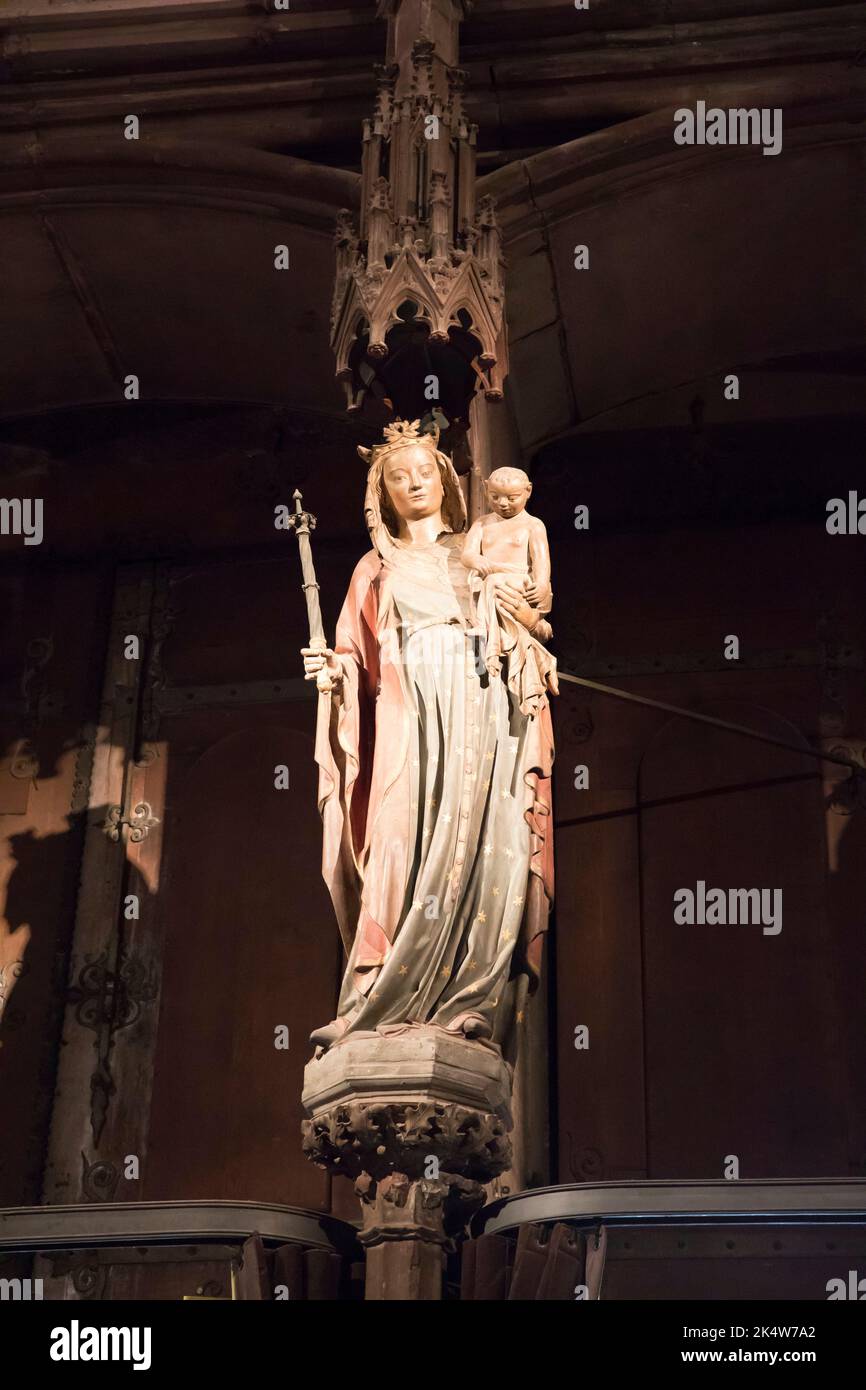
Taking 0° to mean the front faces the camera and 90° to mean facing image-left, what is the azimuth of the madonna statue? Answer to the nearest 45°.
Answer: approximately 0°

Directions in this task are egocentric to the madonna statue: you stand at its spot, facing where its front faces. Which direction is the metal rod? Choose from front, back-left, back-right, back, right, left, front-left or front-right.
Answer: back-left
